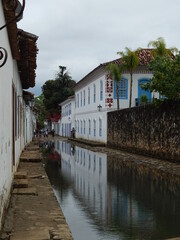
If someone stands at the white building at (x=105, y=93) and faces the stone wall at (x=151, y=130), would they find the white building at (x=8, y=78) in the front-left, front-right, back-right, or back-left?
front-right

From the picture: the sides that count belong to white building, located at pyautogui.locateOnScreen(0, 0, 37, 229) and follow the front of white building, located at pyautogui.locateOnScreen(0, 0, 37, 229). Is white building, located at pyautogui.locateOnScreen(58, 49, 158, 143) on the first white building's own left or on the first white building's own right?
on the first white building's own left

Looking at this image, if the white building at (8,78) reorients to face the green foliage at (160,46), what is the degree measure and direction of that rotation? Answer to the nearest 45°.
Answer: approximately 45° to its left

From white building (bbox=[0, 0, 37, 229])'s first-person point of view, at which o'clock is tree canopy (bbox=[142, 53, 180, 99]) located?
The tree canopy is roughly at 10 o'clock from the white building.

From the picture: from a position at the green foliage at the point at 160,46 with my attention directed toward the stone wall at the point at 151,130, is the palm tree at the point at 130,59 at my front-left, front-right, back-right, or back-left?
back-right

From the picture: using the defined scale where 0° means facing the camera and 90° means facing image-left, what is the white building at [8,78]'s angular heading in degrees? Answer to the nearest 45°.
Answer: approximately 270°

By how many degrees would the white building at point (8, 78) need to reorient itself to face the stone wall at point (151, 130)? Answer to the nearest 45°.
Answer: approximately 45° to its left

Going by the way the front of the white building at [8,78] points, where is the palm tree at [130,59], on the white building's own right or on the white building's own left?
on the white building's own left
